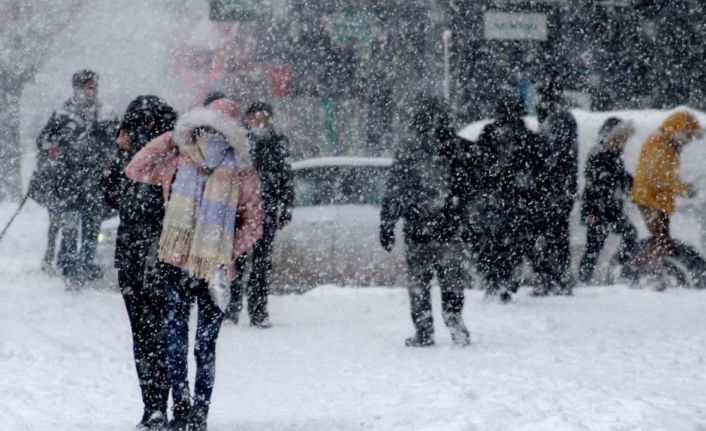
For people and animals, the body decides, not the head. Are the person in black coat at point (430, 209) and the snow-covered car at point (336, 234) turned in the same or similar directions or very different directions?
very different directions

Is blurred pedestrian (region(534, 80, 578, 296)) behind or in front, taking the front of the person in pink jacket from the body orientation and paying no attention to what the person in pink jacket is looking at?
behind

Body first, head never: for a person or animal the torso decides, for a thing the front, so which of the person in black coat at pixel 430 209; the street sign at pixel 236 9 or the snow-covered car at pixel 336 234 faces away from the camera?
the person in black coat

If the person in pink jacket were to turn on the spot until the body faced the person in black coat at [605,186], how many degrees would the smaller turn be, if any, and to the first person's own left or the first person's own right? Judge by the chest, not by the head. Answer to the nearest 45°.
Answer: approximately 135° to the first person's own left

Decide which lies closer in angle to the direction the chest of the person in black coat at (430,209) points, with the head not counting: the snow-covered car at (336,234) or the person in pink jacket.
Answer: the snow-covered car

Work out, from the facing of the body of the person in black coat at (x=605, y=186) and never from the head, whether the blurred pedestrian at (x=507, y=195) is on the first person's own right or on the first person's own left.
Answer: on the first person's own right

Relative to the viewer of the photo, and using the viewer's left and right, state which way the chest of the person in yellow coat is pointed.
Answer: facing to the right of the viewer

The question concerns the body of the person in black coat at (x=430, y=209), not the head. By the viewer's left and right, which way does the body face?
facing away from the viewer

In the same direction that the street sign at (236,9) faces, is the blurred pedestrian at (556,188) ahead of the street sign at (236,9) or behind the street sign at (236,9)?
ahead
